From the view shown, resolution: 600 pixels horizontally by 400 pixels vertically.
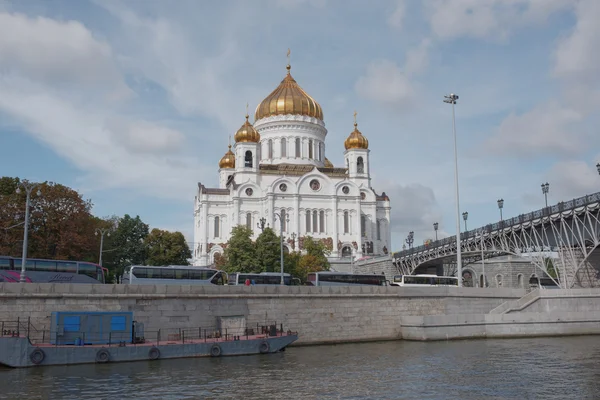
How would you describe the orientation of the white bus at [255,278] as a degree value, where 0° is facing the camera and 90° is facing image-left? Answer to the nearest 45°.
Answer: approximately 270°

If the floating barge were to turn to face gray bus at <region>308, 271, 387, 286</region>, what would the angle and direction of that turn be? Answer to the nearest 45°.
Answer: approximately 45° to its left

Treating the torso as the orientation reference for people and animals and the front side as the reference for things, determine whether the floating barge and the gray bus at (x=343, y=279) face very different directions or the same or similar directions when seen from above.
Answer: same or similar directions

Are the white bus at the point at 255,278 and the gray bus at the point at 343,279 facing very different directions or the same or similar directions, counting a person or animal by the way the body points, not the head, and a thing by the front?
same or similar directions

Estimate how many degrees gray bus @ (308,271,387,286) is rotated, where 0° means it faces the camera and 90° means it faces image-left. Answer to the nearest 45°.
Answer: approximately 270°

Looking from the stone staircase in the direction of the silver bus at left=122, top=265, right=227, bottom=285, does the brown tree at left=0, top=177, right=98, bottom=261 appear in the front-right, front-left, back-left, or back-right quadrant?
front-right

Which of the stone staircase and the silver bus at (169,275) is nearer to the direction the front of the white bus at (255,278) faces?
the stone staircase

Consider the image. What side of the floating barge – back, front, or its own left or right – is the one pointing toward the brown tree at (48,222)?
left

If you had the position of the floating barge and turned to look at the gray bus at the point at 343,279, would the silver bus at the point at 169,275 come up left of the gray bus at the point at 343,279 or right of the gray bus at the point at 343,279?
left

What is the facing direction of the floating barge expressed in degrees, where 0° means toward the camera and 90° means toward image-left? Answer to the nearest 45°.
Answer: approximately 270°

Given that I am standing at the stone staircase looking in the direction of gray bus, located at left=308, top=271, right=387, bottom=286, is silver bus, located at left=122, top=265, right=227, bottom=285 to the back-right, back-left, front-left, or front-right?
front-left

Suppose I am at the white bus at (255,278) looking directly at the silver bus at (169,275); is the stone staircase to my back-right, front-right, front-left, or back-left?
back-left

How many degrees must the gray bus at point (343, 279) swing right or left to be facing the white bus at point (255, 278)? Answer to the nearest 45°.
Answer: approximately 135° to its right
